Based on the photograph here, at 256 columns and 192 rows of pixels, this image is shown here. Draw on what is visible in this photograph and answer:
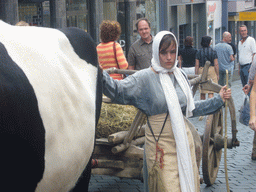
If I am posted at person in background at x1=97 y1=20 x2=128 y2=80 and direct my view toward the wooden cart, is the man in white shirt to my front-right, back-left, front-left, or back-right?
back-left

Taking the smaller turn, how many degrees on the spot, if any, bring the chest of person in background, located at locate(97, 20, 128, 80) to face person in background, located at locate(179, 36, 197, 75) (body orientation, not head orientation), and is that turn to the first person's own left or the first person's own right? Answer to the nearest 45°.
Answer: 0° — they already face them

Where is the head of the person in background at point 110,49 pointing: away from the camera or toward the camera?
away from the camera

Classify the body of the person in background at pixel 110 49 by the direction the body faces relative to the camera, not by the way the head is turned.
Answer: away from the camera

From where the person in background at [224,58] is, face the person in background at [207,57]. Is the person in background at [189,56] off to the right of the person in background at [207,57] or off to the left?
right
